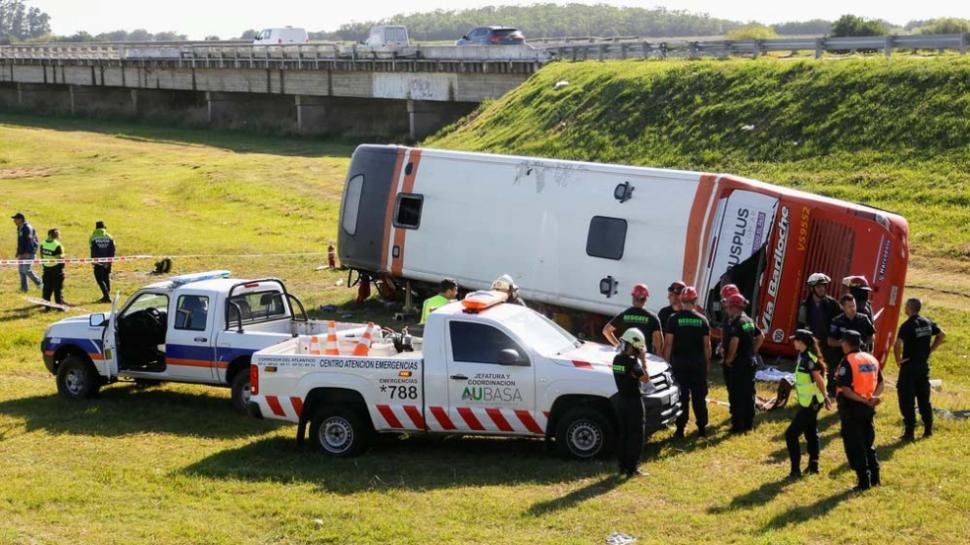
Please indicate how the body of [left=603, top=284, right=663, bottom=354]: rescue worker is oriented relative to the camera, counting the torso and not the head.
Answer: away from the camera

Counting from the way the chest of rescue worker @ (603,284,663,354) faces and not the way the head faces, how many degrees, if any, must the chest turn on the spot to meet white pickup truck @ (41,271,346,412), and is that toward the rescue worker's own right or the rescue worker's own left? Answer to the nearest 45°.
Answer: approximately 90° to the rescue worker's own left

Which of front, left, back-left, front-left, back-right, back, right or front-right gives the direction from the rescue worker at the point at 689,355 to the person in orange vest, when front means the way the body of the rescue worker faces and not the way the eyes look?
back-right

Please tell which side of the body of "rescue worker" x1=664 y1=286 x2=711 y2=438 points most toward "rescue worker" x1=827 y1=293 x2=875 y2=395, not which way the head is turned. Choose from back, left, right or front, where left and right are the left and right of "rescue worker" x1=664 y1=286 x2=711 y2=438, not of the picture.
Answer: right

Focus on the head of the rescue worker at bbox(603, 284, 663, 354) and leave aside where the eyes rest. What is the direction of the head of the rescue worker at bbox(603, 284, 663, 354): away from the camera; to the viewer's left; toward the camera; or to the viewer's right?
away from the camera

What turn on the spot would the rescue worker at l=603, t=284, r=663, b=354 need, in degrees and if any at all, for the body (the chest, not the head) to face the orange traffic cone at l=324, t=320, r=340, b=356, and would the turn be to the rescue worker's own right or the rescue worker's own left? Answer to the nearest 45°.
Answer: approximately 90° to the rescue worker's own left

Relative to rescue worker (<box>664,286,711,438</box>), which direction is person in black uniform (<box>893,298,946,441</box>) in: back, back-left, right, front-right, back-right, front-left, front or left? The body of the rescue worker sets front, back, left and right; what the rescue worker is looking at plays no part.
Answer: right

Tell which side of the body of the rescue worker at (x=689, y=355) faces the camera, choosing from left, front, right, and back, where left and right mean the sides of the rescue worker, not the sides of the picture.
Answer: back

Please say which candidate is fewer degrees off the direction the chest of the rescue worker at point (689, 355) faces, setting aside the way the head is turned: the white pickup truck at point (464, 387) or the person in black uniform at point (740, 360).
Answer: the person in black uniform

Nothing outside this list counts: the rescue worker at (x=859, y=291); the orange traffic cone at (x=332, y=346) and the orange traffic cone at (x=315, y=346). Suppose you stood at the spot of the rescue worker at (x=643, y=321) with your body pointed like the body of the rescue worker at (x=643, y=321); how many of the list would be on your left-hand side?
2

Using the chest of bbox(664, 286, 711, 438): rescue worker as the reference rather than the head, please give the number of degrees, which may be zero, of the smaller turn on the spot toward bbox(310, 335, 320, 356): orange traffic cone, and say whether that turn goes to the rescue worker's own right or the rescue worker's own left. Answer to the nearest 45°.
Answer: approximately 90° to the rescue worker's own left

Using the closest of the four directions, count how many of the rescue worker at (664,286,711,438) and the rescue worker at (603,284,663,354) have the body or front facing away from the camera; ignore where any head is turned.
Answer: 2
